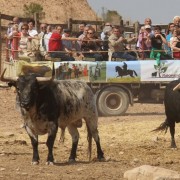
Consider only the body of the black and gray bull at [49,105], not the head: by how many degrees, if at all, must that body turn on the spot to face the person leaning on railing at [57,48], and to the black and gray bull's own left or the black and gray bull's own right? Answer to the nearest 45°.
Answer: approximately 135° to the black and gray bull's own right

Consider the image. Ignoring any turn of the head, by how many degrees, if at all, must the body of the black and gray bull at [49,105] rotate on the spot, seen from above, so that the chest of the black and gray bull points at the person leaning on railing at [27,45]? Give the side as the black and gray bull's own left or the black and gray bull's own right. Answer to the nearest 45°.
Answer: approximately 135° to the black and gray bull's own right

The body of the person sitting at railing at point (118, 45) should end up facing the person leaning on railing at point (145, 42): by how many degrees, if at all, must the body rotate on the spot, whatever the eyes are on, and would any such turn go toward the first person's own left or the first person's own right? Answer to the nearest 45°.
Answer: approximately 45° to the first person's own left

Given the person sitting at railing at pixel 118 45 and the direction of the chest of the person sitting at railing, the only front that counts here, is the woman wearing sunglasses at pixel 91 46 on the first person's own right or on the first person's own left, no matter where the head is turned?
on the first person's own right

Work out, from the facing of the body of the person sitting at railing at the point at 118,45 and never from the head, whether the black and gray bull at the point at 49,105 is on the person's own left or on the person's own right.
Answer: on the person's own right

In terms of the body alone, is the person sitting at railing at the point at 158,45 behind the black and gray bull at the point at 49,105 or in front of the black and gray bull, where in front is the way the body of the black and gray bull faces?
behind

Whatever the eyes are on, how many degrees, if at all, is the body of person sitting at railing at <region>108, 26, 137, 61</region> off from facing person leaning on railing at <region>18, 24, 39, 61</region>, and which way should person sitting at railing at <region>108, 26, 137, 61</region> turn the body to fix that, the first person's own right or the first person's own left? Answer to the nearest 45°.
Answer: approximately 135° to the first person's own right

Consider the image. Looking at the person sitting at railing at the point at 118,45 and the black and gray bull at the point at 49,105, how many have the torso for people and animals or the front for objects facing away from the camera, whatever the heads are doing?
0

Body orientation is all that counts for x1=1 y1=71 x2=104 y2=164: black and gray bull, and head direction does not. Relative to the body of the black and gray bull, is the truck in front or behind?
behind

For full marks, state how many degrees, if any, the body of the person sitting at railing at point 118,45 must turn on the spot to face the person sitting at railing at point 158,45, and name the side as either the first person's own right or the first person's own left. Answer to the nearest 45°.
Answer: approximately 45° to the first person's own left

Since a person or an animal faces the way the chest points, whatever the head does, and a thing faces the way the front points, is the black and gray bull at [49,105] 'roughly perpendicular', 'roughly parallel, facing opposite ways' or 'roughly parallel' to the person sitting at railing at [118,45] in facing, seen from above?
roughly perpendicular

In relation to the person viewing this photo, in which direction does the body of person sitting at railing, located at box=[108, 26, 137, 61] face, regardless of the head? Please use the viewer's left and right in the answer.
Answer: facing the viewer and to the right of the viewer

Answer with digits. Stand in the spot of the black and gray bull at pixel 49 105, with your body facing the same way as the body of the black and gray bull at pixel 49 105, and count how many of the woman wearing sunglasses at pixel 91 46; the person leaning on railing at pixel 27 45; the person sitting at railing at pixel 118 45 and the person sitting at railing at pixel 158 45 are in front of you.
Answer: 0

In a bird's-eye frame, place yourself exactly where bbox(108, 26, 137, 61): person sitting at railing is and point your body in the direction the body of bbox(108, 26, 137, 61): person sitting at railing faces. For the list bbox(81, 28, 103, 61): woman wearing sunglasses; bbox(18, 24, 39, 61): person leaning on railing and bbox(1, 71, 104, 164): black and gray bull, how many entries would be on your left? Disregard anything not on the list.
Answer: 0

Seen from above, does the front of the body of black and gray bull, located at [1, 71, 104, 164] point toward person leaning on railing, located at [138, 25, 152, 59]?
no
